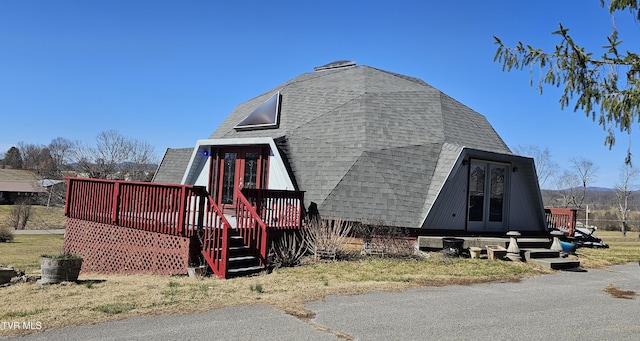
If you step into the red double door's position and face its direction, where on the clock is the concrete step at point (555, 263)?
The concrete step is roughly at 10 o'clock from the red double door.

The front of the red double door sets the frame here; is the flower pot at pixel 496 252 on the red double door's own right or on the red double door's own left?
on the red double door's own left

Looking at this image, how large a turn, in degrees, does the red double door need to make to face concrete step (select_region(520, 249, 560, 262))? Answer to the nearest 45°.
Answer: approximately 45° to its left

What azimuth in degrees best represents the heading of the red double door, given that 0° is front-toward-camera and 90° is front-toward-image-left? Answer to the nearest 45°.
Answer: approximately 0°

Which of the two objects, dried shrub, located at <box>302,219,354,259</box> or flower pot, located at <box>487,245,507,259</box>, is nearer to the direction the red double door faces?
the dried shrub

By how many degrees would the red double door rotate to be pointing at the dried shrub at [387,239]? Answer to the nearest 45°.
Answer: approximately 45° to its left

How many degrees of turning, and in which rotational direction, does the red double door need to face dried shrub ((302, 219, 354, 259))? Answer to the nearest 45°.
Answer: approximately 45° to its left
